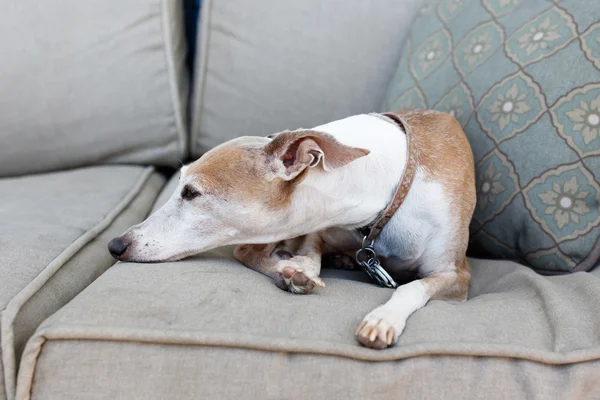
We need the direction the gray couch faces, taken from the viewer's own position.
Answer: facing the viewer

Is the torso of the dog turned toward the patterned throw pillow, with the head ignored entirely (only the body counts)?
no

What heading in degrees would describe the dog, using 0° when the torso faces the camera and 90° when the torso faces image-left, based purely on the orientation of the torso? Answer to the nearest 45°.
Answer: approximately 45°
